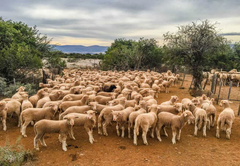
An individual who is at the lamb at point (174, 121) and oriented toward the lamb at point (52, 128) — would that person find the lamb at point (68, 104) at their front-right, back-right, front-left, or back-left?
front-right

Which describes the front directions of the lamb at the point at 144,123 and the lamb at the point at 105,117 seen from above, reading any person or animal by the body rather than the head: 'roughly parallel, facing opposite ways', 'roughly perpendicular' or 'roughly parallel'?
roughly parallel

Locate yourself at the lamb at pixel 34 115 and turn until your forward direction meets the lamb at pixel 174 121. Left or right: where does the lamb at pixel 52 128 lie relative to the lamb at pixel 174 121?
right

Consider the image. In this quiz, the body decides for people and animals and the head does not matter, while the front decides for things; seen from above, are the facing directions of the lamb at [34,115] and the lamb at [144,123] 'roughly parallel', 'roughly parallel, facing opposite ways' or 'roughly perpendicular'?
roughly parallel
